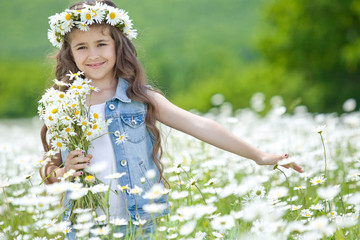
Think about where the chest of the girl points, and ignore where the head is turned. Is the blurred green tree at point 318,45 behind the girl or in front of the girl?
behind

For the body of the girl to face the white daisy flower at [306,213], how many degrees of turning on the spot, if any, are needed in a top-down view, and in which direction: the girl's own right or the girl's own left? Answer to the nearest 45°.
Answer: approximately 90° to the girl's own left

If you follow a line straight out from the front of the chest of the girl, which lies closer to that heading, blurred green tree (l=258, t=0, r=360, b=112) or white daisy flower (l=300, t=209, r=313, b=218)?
the white daisy flower

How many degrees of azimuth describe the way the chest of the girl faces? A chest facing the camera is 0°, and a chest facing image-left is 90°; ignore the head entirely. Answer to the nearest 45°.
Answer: approximately 0°
